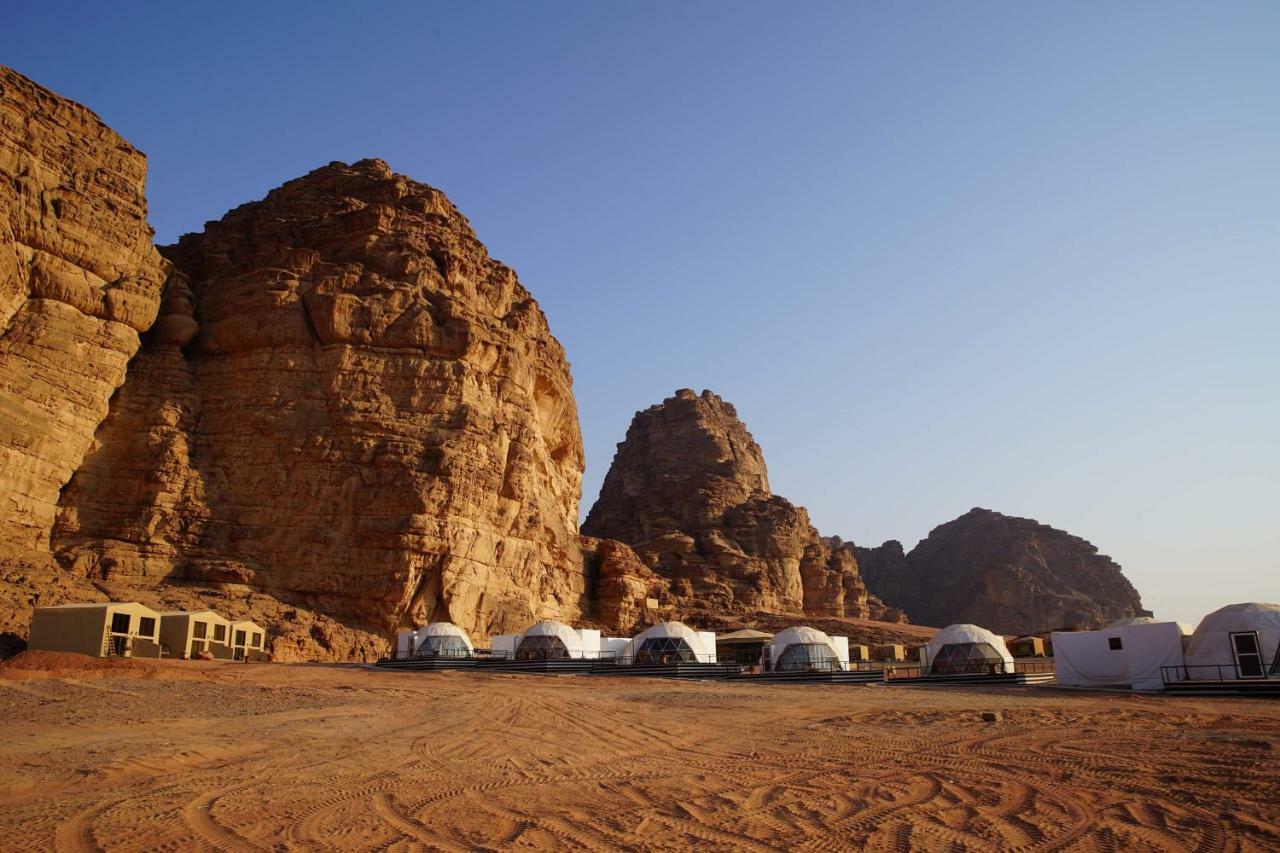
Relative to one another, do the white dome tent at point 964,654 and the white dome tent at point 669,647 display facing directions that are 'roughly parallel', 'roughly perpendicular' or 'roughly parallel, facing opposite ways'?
roughly parallel

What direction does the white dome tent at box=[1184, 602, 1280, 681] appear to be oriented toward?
toward the camera

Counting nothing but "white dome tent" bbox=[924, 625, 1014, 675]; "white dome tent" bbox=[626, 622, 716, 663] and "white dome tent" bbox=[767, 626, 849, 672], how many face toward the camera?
3

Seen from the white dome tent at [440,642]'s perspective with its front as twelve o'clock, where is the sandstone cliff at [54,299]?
The sandstone cliff is roughly at 3 o'clock from the white dome tent.

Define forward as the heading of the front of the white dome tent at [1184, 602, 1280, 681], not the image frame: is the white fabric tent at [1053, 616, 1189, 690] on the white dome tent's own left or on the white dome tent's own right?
on the white dome tent's own right

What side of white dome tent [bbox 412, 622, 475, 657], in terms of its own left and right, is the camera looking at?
front

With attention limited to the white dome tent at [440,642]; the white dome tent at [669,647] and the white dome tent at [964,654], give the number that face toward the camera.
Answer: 3

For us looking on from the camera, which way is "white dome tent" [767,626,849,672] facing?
facing the viewer

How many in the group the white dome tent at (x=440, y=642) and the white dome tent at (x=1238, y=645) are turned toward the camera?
2

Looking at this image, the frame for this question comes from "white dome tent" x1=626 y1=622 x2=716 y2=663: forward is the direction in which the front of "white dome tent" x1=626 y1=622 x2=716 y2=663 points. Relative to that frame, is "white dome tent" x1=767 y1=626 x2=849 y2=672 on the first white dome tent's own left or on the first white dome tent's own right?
on the first white dome tent's own left

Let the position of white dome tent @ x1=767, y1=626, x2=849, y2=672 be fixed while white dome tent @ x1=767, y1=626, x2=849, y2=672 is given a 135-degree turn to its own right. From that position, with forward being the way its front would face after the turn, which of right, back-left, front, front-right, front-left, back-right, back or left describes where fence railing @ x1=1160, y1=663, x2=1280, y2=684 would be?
back

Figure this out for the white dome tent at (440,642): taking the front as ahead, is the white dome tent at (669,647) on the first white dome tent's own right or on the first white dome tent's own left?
on the first white dome tent's own left

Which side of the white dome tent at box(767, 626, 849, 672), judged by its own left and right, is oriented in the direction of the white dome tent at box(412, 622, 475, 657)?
right

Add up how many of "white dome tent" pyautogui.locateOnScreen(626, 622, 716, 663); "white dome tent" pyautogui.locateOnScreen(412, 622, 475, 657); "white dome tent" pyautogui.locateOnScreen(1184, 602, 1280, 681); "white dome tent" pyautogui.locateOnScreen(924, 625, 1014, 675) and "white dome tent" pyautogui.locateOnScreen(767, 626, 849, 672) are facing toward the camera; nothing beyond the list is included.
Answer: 5
